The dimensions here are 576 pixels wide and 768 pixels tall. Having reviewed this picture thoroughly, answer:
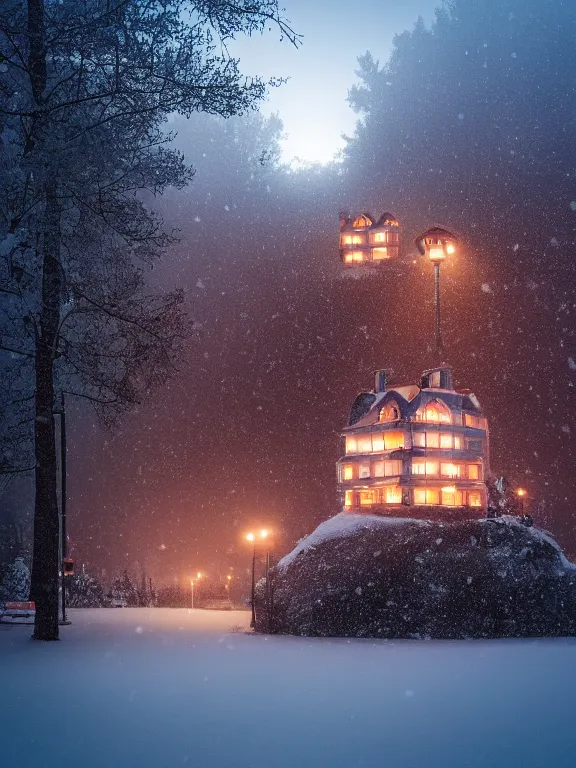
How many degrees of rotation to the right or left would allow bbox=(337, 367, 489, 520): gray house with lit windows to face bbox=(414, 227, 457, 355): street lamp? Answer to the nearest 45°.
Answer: approximately 180°

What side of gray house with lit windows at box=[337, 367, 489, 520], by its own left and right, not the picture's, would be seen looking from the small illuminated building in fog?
back

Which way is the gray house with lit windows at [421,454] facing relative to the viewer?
toward the camera
